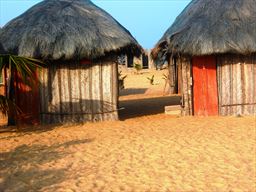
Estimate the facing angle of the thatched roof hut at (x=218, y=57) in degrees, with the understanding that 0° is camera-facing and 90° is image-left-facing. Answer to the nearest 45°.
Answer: approximately 0°

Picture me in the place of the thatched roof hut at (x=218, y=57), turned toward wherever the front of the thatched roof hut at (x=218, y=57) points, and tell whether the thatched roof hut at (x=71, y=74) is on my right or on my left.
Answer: on my right
